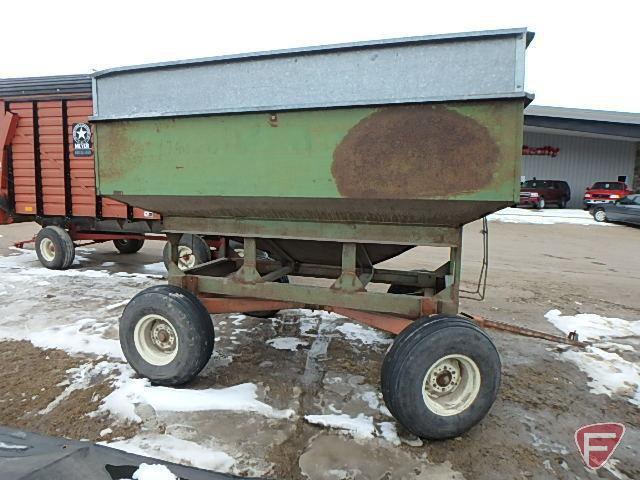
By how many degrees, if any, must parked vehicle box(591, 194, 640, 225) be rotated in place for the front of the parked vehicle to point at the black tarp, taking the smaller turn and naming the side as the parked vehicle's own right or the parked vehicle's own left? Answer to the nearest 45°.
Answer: approximately 90° to the parked vehicle's own left

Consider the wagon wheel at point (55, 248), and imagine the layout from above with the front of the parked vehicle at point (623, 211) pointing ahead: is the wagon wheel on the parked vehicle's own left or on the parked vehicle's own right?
on the parked vehicle's own left

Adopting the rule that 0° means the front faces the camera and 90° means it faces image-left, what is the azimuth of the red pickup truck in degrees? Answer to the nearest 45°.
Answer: approximately 45°

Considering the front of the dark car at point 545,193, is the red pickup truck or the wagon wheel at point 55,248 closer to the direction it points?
the wagon wheel

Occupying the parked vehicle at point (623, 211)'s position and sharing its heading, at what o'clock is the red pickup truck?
The red pickup truck is roughly at 3 o'clock from the parked vehicle.

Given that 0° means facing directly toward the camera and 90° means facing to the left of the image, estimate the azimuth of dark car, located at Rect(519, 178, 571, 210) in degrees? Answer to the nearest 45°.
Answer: approximately 45°

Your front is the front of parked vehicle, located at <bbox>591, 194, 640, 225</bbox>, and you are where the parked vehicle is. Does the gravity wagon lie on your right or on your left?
on your left

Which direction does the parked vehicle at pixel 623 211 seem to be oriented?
to the viewer's left

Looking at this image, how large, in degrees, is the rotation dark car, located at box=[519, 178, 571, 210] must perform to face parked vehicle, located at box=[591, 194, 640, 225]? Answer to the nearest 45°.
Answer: approximately 45° to its left
